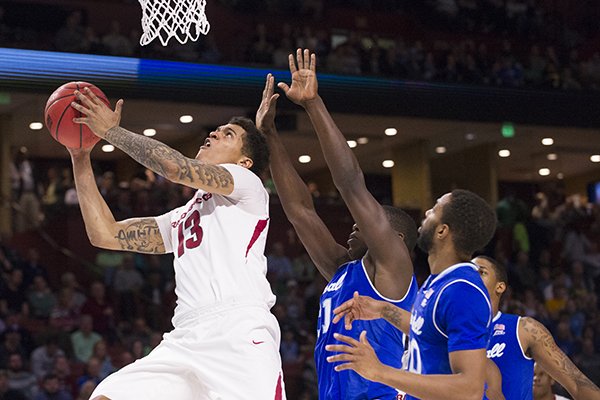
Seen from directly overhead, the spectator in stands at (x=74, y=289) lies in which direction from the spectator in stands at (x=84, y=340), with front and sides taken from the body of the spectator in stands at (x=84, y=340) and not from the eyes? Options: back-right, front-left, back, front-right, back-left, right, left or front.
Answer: back

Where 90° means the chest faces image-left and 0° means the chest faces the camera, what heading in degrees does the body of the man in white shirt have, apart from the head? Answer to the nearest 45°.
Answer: approximately 45°

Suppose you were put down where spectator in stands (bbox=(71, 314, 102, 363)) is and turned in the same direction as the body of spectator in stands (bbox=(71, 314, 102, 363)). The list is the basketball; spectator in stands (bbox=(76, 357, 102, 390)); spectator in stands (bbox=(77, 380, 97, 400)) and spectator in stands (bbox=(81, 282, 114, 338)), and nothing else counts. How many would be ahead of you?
3

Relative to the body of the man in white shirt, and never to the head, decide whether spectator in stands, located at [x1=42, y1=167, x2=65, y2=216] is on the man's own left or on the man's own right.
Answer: on the man's own right

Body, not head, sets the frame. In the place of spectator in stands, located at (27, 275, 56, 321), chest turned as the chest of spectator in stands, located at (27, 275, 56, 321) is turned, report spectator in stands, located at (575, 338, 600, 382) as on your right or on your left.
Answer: on your left

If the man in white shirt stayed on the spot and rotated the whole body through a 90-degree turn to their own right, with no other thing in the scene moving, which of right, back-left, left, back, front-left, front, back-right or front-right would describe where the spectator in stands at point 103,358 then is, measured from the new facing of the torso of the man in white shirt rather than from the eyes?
front-right

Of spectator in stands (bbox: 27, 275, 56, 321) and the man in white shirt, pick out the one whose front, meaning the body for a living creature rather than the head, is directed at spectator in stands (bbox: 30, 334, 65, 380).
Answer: spectator in stands (bbox: 27, 275, 56, 321)

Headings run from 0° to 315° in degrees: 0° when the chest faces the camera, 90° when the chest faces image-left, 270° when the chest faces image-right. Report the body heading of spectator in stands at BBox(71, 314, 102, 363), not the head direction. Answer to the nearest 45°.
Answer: approximately 0°

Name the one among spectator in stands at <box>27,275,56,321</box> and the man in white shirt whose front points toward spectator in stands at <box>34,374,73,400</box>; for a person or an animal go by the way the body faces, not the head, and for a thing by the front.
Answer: spectator in stands at <box>27,275,56,321</box>

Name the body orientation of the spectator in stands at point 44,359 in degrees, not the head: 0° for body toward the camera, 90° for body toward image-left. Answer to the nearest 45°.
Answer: approximately 315°

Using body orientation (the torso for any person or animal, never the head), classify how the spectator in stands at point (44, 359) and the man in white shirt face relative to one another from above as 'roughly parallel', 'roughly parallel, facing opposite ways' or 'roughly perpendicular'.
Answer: roughly perpendicular

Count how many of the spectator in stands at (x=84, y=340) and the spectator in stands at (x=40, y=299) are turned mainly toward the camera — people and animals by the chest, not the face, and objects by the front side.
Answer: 2

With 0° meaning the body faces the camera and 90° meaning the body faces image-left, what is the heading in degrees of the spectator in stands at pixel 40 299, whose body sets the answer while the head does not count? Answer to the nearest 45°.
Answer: approximately 0°
